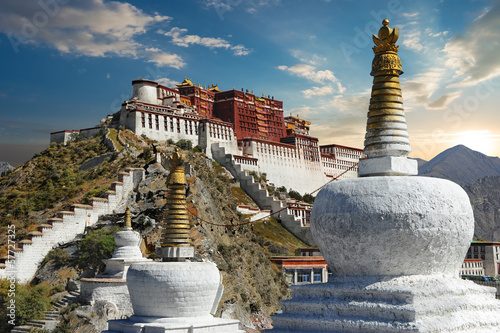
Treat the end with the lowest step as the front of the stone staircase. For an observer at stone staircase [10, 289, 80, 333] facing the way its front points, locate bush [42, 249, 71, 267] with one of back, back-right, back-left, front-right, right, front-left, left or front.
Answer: back-right

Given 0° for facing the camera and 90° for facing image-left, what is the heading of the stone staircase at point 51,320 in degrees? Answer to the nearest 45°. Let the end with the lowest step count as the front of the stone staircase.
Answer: approximately 45°

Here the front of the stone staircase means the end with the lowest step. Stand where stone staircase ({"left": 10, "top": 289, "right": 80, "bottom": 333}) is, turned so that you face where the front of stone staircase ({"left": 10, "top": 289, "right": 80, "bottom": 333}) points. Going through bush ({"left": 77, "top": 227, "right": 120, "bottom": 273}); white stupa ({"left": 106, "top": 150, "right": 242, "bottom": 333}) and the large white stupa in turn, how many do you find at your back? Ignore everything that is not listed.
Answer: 1

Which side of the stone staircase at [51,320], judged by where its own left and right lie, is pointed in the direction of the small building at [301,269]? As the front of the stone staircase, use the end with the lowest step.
back

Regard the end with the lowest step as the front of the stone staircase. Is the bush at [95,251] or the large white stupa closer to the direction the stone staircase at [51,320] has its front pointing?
the large white stupa

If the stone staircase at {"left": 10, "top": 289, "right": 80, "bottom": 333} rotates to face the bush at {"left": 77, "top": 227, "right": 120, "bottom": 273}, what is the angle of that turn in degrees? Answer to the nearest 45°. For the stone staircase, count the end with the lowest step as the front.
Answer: approximately 180°

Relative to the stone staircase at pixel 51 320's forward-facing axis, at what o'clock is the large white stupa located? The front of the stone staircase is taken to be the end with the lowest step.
The large white stupa is roughly at 10 o'clock from the stone staircase.

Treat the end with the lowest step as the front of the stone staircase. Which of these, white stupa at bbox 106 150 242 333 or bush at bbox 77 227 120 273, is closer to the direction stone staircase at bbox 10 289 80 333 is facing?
the white stupa
